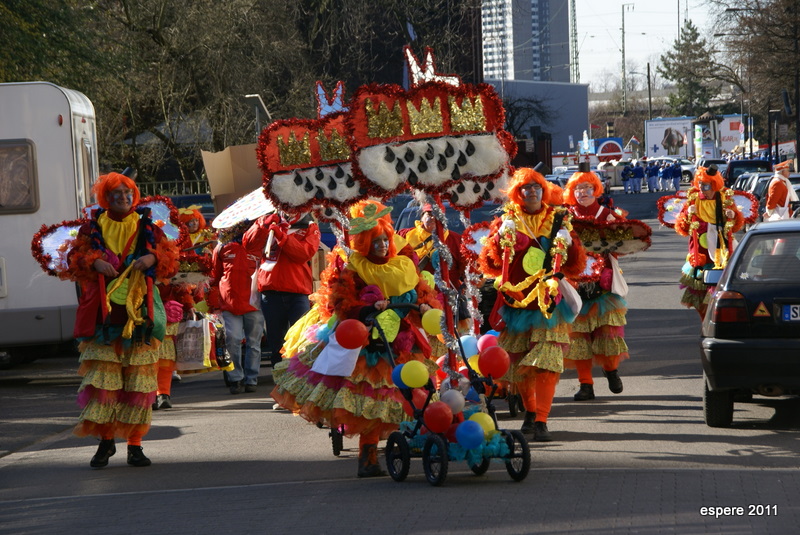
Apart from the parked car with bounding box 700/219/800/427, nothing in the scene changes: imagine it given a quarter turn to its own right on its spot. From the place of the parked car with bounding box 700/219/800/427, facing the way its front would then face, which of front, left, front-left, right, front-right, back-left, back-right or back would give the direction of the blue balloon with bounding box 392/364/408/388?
back-right

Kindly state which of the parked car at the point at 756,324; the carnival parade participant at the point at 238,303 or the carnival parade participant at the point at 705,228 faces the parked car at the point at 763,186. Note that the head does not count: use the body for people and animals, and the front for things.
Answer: the parked car at the point at 756,324

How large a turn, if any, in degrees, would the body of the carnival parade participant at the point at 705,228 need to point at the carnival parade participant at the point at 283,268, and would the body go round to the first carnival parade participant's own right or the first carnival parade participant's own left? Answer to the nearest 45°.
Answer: approximately 45° to the first carnival parade participant's own right

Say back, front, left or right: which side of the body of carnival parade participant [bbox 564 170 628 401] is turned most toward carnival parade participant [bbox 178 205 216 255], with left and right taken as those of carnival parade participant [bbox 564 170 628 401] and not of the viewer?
right

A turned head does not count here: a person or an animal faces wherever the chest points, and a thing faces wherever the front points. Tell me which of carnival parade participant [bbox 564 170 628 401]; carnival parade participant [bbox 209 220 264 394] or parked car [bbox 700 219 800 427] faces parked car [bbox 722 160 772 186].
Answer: parked car [bbox 700 219 800 427]

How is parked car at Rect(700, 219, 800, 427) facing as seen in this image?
away from the camera

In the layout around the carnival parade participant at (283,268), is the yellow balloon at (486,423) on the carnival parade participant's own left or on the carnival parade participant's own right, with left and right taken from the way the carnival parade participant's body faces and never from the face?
on the carnival parade participant's own left

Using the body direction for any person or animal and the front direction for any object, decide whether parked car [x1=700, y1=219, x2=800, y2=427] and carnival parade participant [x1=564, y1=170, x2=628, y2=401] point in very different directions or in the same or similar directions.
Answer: very different directions

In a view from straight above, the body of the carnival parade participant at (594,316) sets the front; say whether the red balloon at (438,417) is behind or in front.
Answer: in front
